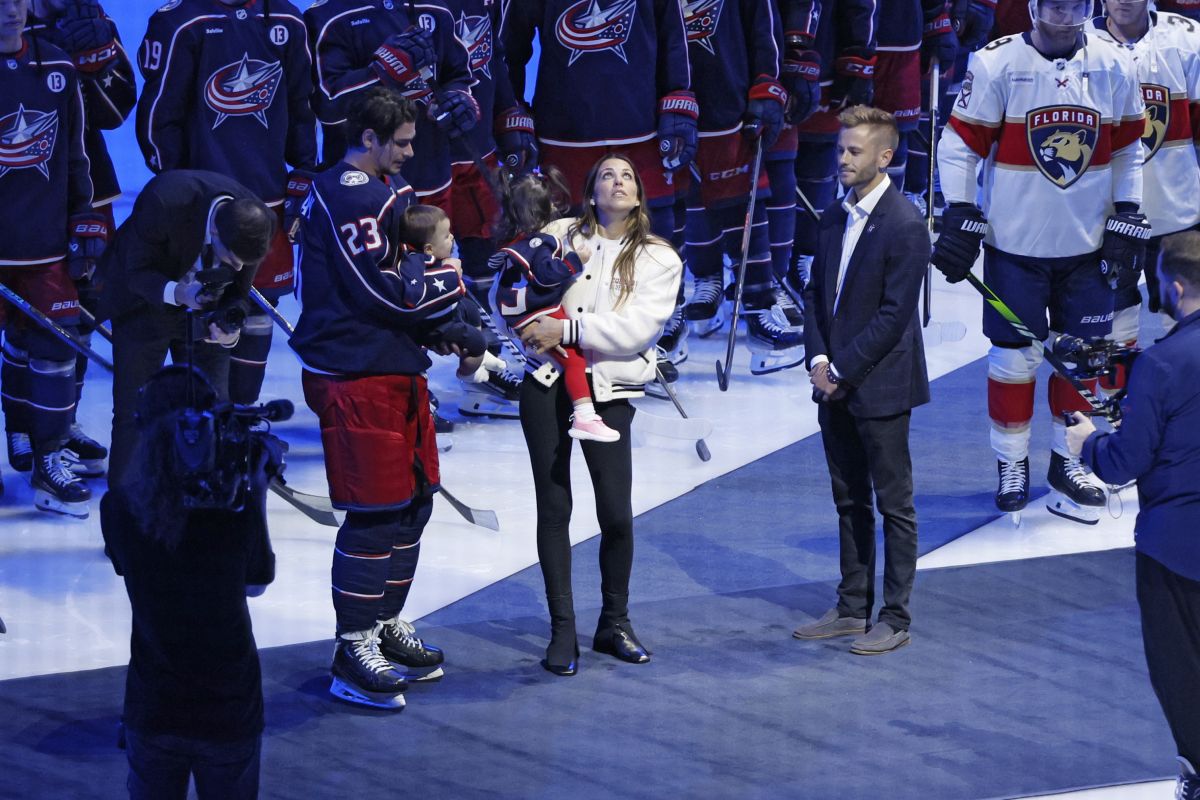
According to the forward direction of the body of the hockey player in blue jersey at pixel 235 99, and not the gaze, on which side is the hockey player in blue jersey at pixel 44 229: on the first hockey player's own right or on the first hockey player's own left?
on the first hockey player's own right

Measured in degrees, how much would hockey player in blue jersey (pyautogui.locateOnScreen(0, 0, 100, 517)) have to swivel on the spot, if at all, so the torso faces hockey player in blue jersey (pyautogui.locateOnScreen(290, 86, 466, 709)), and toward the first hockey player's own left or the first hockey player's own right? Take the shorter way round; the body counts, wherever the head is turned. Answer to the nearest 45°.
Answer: approximately 45° to the first hockey player's own left

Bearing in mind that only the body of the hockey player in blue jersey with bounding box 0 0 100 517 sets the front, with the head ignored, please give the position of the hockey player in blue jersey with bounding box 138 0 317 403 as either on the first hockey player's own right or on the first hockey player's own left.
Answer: on the first hockey player's own left

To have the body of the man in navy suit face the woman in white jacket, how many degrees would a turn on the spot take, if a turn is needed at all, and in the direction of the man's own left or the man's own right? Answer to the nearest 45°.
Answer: approximately 45° to the man's own right

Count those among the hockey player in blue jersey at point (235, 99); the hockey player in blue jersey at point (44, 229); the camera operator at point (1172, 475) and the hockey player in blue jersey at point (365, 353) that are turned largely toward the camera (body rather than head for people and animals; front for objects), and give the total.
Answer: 2

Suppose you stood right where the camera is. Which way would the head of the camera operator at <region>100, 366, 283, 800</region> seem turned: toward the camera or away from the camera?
away from the camera

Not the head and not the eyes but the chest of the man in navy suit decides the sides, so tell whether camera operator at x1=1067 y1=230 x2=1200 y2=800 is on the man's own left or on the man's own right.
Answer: on the man's own left

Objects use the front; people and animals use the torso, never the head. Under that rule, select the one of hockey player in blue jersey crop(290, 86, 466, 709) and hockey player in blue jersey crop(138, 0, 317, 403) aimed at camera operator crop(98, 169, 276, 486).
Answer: hockey player in blue jersey crop(138, 0, 317, 403)

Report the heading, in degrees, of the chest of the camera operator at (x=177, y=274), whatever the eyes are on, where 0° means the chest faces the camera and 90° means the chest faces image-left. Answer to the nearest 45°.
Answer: approximately 315°

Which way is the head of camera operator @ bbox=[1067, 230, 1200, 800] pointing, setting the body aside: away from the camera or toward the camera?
away from the camera

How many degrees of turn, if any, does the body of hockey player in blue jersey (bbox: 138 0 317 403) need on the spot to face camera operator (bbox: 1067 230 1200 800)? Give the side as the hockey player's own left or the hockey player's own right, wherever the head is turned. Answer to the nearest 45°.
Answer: approximately 45° to the hockey player's own left

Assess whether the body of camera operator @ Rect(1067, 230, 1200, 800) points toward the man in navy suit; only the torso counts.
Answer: yes
